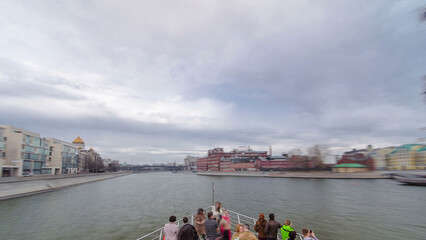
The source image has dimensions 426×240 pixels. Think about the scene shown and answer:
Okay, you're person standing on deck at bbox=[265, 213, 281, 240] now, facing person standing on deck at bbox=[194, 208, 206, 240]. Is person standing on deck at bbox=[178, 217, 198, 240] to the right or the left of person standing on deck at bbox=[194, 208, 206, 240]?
left

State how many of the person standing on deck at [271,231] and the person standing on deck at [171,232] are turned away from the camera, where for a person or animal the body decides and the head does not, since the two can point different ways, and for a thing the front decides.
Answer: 2

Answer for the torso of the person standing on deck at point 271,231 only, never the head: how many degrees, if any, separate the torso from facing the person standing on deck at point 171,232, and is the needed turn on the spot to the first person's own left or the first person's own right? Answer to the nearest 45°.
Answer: approximately 135° to the first person's own left

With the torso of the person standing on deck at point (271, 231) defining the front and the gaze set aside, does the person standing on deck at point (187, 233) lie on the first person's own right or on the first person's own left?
on the first person's own left

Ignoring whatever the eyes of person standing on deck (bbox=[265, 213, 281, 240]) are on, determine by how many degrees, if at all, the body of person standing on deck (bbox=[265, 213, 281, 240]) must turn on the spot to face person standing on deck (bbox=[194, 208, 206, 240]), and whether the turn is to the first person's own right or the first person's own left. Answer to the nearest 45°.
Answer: approximately 90° to the first person's own left

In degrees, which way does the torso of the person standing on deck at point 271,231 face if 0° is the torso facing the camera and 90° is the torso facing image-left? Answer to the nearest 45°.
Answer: approximately 180°

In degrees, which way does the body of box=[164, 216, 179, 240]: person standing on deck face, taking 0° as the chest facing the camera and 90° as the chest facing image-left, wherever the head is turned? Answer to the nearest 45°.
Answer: approximately 180°

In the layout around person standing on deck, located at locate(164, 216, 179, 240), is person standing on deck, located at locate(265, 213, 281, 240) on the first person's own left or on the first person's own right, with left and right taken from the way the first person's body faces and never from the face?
on the first person's own right
